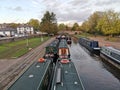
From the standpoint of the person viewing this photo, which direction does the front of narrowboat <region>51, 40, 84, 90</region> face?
facing away from the viewer
